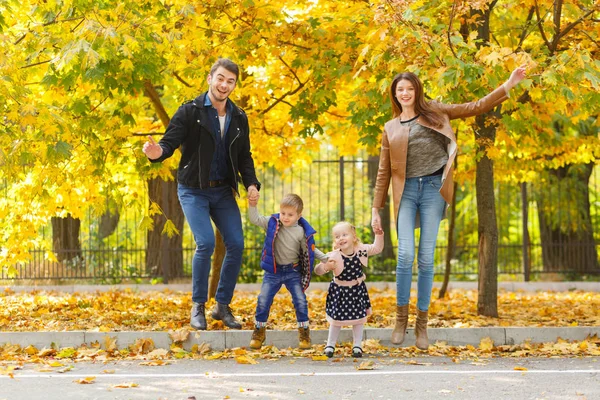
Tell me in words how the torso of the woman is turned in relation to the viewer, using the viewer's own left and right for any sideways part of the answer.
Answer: facing the viewer

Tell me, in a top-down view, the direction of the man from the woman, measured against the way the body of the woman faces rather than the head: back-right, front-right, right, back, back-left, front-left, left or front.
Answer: right

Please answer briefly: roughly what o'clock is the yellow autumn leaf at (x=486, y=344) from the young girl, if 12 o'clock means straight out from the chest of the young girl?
The yellow autumn leaf is roughly at 8 o'clock from the young girl.

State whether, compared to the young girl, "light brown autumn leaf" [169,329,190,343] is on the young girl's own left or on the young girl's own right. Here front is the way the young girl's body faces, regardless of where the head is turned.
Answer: on the young girl's own right

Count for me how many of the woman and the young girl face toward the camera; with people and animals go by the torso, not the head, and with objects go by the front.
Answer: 2

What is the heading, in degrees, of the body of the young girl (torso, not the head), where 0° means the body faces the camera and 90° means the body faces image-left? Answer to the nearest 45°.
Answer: approximately 0°

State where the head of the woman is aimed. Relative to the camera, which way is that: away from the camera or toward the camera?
toward the camera

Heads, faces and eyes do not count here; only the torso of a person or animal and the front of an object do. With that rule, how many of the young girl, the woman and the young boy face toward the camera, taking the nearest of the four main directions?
3

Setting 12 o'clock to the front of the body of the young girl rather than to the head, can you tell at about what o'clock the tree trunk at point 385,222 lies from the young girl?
The tree trunk is roughly at 6 o'clock from the young girl.

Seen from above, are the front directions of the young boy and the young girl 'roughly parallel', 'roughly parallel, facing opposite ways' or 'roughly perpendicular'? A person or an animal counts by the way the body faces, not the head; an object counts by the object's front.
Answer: roughly parallel

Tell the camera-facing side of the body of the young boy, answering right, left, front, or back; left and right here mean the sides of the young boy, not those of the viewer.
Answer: front
